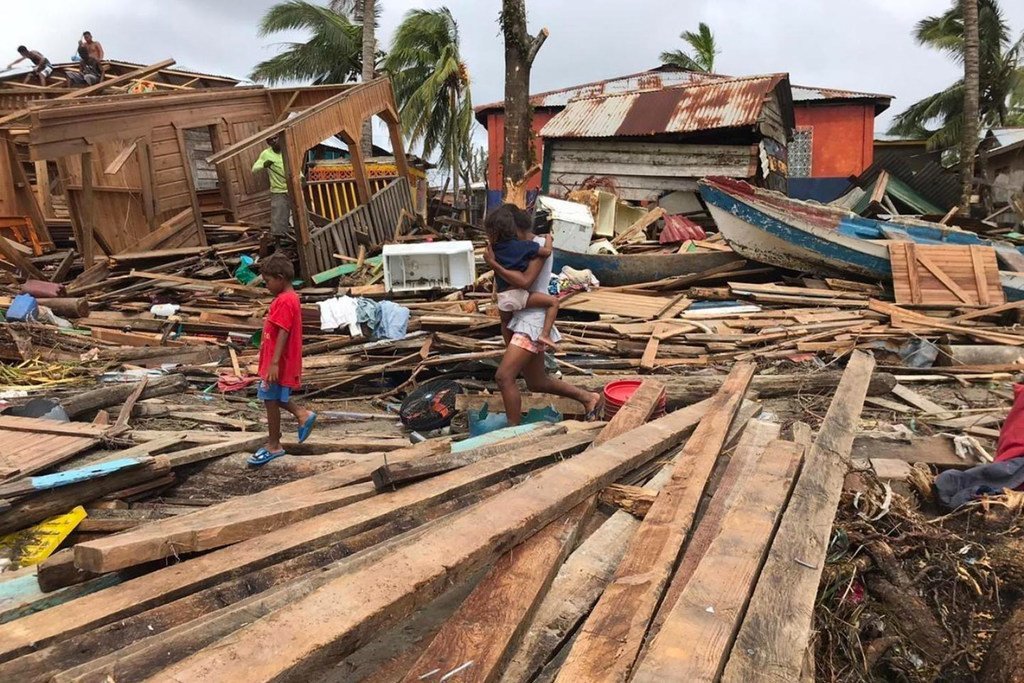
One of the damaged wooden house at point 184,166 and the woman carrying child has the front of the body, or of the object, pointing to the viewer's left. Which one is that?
the woman carrying child

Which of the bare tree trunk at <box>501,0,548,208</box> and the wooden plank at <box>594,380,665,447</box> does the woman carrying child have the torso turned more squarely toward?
the bare tree trunk

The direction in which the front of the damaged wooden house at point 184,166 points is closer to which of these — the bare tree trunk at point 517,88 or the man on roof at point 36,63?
the bare tree trunk

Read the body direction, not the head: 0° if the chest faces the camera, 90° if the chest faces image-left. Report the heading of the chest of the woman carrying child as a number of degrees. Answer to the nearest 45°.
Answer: approximately 90°

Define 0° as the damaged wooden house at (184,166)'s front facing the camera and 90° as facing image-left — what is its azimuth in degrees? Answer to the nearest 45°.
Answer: approximately 315°

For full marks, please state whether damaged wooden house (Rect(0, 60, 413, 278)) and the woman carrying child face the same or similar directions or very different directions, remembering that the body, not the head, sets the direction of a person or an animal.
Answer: very different directions

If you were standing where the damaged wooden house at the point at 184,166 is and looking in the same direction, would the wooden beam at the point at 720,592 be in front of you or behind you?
in front
